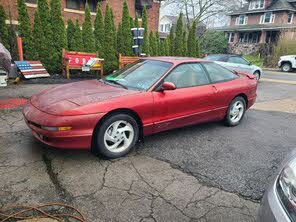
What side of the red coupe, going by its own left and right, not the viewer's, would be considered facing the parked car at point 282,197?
left

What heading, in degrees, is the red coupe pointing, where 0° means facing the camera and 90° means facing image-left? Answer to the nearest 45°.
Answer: approximately 45°

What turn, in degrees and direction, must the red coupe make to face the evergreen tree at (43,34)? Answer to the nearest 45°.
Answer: approximately 90° to its right

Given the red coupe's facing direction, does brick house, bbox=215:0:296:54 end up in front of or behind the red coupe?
behind

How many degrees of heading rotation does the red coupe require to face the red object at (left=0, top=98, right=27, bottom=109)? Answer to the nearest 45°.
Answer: approximately 90° to its right

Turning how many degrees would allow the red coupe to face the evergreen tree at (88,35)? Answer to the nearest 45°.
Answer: approximately 135° to its right

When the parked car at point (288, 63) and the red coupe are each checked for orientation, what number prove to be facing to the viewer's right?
0

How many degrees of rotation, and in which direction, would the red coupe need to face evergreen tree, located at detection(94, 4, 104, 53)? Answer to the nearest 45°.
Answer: approximately 135° to its right

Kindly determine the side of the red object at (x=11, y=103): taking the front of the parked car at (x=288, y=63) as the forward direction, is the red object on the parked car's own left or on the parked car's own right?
on the parked car's own left

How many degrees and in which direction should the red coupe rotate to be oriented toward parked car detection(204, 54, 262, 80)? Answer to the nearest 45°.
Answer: approximately 180°

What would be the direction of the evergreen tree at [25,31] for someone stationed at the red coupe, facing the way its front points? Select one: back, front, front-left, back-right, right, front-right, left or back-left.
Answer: right

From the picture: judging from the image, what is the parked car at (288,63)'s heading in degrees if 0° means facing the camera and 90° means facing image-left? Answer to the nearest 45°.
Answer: approximately 90°
